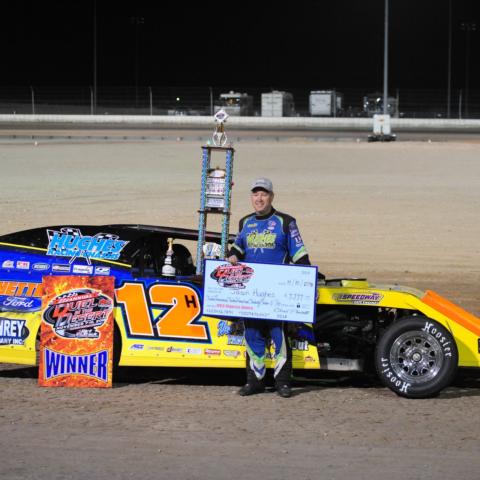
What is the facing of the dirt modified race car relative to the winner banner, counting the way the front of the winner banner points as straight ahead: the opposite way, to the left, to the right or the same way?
to the left

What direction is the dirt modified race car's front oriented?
to the viewer's right

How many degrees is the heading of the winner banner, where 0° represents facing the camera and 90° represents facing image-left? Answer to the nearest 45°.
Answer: approximately 0°

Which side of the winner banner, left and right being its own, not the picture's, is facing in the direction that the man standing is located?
left
